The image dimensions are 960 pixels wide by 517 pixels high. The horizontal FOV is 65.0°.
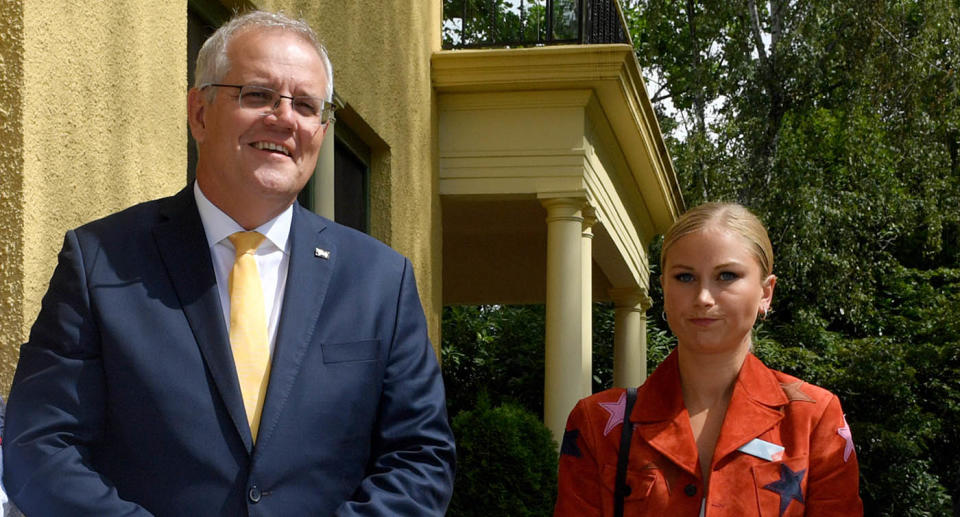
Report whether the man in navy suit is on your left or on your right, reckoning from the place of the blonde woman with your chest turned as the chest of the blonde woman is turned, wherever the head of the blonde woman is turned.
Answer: on your right

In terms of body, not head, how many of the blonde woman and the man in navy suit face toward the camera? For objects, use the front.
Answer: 2

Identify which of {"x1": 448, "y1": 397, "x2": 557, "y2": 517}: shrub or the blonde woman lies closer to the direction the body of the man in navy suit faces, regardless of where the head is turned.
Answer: the blonde woman

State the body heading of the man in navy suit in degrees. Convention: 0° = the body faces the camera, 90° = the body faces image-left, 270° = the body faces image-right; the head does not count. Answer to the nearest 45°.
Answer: approximately 0°

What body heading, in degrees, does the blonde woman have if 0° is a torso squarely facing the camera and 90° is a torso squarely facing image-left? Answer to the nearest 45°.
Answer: approximately 0°

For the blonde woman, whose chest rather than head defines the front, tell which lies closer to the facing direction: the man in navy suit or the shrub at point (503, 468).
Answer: the man in navy suit

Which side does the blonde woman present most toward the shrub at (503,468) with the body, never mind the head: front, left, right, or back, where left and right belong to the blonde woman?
back

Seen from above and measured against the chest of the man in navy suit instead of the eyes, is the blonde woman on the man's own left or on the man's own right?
on the man's own left
